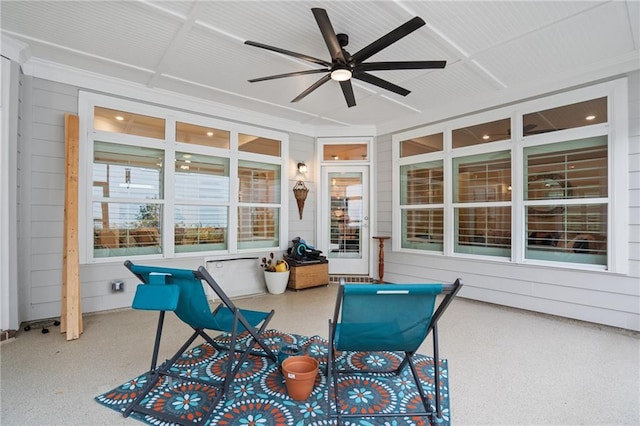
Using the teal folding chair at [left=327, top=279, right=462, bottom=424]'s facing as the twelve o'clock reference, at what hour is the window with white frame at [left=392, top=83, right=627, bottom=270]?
The window with white frame is roughly at 1 o'clock from the teal folding chair.

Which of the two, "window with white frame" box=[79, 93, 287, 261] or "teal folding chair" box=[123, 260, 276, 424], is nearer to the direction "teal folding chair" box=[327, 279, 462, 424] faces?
the window with white frame

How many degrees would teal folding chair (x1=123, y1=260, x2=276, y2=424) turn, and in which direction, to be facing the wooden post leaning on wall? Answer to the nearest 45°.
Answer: approximately 90° to its left

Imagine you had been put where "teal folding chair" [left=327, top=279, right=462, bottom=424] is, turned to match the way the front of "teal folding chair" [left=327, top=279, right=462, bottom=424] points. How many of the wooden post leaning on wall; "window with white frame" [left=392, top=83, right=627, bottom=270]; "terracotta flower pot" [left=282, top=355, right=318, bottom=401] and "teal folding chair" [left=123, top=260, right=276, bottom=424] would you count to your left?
3

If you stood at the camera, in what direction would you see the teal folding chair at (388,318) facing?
facing away from the viewer

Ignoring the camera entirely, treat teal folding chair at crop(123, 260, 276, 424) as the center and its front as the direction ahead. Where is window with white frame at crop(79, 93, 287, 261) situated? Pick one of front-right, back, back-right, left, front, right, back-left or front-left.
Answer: front-left

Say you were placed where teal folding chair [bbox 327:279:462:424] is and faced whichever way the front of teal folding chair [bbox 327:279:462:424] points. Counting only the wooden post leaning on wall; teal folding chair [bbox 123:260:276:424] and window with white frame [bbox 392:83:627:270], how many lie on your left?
2

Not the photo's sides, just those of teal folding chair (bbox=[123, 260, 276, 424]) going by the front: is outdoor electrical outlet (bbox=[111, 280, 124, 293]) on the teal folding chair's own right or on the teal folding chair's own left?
on the teal folding chair's own left

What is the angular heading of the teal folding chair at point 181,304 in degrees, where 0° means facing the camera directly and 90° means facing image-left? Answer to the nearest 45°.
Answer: approximately 225°

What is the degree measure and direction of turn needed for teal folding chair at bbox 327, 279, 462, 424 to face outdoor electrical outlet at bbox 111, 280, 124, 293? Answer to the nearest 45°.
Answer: approximately 90° to its left

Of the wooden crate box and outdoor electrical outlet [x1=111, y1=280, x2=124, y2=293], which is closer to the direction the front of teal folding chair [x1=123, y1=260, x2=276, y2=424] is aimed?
the wooden crate box

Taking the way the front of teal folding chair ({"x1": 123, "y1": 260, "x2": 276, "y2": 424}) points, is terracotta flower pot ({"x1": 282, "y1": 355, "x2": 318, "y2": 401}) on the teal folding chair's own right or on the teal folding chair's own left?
on the teal folding chair's own right

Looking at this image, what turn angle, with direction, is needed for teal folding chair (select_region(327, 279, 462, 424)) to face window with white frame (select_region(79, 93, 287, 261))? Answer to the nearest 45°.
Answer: approximately 45° to its left
